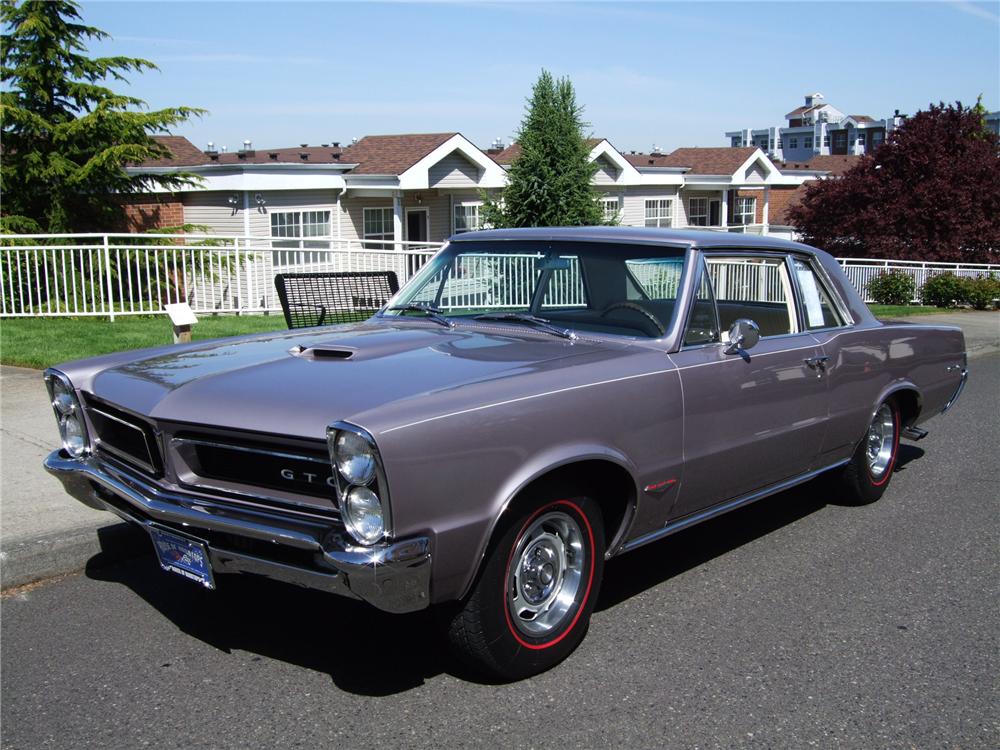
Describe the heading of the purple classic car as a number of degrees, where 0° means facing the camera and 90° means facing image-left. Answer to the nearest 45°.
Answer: approximately 45°

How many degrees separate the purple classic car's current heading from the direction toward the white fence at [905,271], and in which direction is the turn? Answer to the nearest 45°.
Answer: approximately 180°

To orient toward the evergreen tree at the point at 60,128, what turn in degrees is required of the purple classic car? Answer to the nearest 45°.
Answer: approximately 90° to its right

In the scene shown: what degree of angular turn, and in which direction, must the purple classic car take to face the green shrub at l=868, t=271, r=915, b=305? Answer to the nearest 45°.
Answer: approximately 180°
